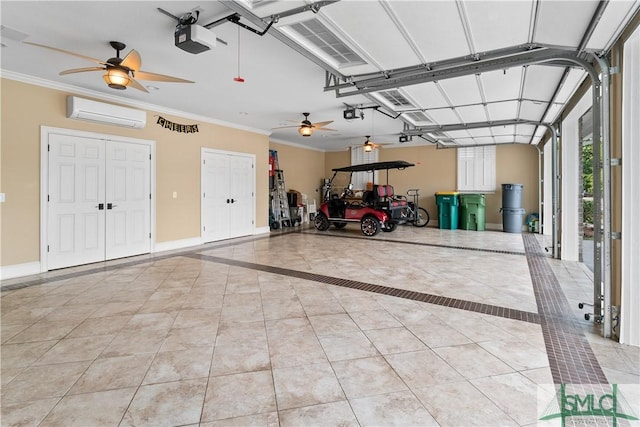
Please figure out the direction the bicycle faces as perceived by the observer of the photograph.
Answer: facing the viewer and to the right of the viewer

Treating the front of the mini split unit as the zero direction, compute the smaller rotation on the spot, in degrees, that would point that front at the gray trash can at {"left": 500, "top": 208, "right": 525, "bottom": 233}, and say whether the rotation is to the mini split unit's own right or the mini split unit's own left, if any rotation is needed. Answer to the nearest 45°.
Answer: approximately 45° to the mini split unit's own left

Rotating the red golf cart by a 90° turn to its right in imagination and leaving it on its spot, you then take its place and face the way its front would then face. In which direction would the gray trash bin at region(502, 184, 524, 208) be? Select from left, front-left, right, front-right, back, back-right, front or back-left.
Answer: front-right

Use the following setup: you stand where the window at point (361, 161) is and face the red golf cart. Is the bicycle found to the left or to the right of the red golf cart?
left

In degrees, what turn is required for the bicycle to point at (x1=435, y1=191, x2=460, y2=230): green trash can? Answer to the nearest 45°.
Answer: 0° — it already faces it

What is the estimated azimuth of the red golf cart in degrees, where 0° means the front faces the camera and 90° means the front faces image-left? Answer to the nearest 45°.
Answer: approximately 135°

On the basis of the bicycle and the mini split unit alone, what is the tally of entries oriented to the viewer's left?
0

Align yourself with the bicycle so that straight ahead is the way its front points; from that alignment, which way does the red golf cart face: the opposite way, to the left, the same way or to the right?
the opposite way
